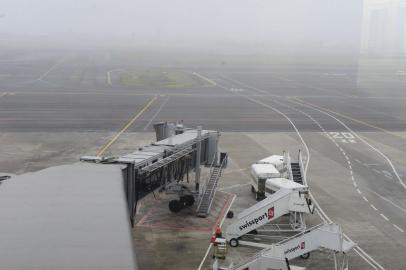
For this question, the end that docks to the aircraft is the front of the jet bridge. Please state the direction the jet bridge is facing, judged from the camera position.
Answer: facing away from the viewer and to the right of the viewer

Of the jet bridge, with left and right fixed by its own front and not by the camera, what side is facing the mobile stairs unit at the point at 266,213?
right

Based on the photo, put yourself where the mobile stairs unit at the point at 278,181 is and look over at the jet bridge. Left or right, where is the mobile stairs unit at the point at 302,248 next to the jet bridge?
left
